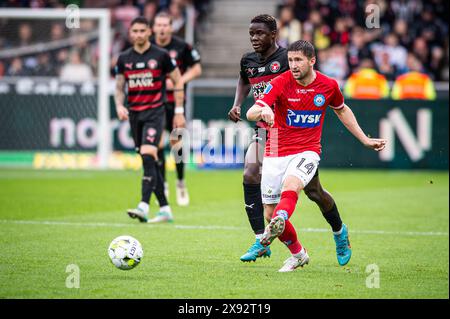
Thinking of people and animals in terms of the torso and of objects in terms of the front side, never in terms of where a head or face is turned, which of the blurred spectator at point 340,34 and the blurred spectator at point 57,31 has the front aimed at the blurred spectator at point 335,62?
the blurred spectator at point 340,34

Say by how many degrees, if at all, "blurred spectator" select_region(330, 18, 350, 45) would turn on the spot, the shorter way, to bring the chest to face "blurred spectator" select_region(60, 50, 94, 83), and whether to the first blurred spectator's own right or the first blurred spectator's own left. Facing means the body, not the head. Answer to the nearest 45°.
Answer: approximately 45° to the first blurred spectator's own right

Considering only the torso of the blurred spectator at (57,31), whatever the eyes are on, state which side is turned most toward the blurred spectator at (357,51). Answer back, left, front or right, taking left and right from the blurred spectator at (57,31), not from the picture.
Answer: left

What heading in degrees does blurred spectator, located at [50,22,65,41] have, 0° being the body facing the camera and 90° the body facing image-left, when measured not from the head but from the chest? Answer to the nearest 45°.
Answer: approximately 0°

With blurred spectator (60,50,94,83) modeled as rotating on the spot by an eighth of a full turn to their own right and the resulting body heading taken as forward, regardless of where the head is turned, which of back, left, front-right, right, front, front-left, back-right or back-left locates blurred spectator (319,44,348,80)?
back-left

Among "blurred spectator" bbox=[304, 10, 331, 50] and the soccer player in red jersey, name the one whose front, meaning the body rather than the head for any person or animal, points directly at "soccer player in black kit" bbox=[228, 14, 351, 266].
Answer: the blurred spectator

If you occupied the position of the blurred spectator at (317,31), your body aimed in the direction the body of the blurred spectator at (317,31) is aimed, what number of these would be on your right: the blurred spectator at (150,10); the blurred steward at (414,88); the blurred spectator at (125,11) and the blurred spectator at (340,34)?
2

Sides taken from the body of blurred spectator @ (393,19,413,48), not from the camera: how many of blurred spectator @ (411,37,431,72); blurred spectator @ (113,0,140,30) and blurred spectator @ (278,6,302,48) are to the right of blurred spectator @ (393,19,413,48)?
2

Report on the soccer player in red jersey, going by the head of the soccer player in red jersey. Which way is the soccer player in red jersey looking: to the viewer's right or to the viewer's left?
to the viewer's left
